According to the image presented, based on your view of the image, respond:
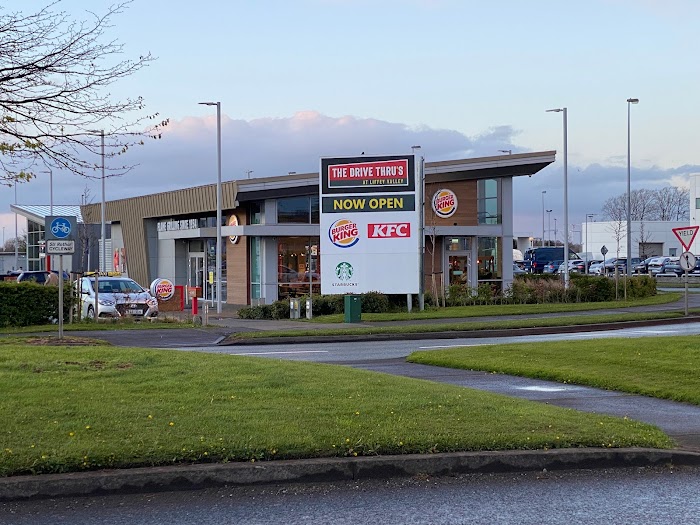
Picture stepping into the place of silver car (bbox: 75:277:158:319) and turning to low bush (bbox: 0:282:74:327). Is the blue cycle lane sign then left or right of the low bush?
left

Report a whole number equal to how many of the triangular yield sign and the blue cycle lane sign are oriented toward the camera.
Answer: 2

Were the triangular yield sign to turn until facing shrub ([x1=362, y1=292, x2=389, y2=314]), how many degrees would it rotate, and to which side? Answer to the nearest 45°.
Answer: approximately 90° to its right

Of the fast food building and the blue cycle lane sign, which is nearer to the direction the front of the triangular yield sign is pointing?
the blue cycle lane sign

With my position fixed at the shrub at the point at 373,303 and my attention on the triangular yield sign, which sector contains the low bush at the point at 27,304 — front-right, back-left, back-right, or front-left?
back-right

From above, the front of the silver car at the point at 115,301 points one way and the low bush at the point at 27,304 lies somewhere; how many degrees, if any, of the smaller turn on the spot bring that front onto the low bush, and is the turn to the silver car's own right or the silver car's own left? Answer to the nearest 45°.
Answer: approximately 90° to the silver car's own right

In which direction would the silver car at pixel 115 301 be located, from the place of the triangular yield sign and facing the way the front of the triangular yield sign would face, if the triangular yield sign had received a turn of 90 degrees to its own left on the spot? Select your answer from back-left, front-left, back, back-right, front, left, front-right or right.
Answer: back

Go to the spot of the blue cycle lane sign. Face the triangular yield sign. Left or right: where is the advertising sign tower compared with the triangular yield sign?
left

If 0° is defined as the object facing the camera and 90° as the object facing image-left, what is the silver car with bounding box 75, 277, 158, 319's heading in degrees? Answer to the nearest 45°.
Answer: approximately 315°

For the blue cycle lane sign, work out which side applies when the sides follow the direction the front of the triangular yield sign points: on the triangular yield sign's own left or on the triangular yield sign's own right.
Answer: on the triangular yield sign's own right

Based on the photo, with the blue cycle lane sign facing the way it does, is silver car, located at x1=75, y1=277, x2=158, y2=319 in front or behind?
behind

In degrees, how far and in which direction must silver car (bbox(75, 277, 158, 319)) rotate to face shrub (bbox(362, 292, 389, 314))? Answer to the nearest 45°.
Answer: approximately 45° to its left

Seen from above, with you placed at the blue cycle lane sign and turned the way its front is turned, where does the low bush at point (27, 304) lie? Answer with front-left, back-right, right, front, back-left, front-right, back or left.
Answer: back

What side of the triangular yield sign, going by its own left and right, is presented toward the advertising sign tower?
right

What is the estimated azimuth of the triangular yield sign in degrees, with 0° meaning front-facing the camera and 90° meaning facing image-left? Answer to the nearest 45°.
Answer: approximately 0°

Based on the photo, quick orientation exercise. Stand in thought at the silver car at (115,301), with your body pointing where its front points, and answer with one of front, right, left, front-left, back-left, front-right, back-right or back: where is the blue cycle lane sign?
front-right
